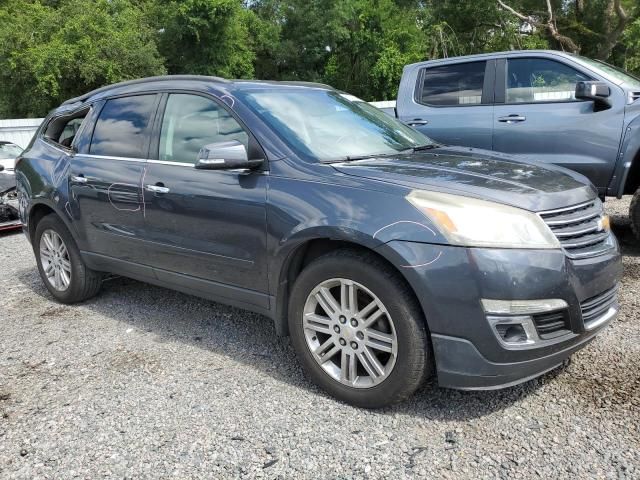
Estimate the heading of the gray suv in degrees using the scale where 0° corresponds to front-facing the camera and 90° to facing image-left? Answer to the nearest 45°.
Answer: approximately 315°

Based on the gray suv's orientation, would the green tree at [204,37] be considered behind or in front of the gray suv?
behind
